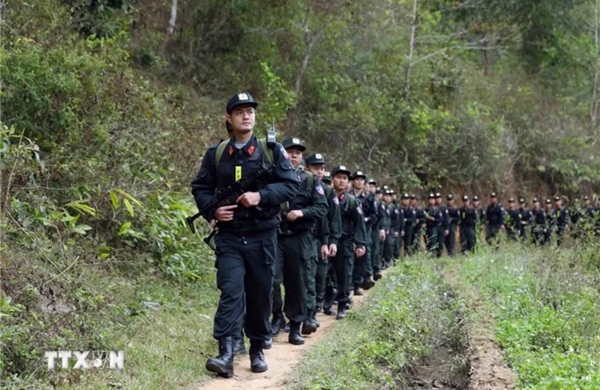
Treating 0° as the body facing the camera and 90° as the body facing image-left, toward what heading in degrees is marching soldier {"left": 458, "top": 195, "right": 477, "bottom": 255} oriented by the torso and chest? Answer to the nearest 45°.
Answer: approximately 45°

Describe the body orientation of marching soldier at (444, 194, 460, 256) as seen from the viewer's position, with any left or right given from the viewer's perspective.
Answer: facing the viewer and to the left of the viewer

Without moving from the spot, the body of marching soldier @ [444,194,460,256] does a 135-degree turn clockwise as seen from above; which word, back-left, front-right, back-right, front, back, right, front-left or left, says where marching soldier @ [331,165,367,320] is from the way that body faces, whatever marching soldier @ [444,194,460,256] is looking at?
back

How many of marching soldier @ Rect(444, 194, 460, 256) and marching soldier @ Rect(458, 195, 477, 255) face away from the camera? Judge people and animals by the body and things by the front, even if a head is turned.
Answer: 0

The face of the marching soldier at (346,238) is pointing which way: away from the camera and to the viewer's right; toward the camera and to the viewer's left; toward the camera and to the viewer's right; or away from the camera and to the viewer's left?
toward the camera and to the viewer's left

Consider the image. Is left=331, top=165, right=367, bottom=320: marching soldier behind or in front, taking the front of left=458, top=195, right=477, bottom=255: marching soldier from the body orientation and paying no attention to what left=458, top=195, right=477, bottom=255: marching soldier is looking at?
in front
